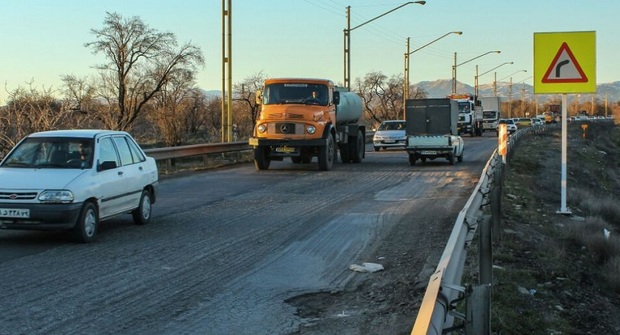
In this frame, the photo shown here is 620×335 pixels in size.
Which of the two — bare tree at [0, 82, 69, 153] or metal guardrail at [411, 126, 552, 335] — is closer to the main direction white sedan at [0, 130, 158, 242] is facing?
the metal guardrail

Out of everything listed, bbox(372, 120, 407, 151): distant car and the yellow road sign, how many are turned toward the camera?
2

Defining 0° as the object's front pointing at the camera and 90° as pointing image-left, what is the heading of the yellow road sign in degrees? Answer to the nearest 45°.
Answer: approximately 0°

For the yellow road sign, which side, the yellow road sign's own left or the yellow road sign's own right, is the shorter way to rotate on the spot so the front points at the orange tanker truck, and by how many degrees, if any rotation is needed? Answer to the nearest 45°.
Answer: approximately 135° to the yellow road sign's own right

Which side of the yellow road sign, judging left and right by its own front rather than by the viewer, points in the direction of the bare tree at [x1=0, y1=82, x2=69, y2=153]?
right

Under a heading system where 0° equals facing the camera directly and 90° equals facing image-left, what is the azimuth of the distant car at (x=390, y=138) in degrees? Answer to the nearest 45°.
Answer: approximately 0°

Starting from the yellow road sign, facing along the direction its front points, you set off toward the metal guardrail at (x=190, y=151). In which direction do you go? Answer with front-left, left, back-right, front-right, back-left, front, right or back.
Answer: back-right

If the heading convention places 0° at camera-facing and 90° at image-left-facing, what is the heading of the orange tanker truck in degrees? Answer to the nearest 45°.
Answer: approximately 45°
